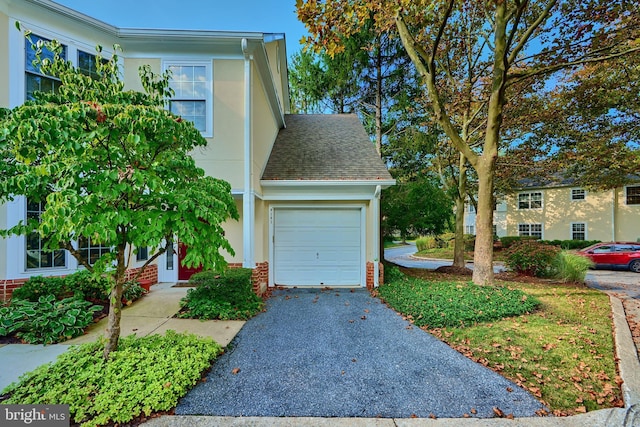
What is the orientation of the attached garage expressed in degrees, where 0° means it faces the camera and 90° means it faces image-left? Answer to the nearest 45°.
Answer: approximately 0°

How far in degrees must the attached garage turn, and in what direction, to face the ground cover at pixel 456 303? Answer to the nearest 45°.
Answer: approximately 45° to its left

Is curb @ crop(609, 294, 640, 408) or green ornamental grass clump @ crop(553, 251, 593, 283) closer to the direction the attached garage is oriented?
the curb

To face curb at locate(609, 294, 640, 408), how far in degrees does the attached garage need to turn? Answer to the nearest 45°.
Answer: approximately 45° to its left

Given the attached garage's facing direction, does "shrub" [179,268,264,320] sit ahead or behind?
ahead
